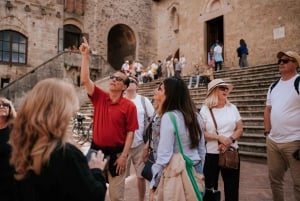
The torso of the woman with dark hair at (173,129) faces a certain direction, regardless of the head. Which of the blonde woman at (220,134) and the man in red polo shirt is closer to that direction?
the man in red polo shirt

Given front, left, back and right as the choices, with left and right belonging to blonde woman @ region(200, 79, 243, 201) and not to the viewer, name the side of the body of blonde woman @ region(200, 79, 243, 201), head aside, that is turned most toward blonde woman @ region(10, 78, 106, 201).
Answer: front

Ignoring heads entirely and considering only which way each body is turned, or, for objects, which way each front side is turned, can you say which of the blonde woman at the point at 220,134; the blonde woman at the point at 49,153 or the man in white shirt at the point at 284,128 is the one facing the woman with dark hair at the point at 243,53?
the blonde woman at the point at 49,153

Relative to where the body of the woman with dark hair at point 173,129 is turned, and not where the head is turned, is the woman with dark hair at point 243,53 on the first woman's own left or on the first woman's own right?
on the first woman's own right

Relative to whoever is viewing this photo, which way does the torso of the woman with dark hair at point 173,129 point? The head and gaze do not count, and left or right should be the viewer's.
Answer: facing away from the viewer and to the left of the viewer

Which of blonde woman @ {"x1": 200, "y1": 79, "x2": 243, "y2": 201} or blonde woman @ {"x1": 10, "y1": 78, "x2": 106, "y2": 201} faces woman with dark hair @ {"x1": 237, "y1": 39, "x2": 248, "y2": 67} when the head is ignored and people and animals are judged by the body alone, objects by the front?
blonde woman @ {"x1": 10, "y1": 78, "x2": 106, "y2": 201}

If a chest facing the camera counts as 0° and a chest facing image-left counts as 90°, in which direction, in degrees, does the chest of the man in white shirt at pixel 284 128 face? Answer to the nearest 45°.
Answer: approximately 45°

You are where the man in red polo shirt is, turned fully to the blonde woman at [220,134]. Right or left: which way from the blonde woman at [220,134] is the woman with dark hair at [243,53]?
left

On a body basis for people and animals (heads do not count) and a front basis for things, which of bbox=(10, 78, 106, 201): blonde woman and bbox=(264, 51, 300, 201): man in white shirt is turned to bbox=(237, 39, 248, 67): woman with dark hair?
the blonde woman

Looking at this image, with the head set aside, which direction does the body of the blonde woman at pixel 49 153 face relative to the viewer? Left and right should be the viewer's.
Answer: facing away from the viewer and to the right of the viewer

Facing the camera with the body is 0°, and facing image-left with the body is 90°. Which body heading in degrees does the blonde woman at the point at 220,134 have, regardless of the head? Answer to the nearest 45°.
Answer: approximately 315°
